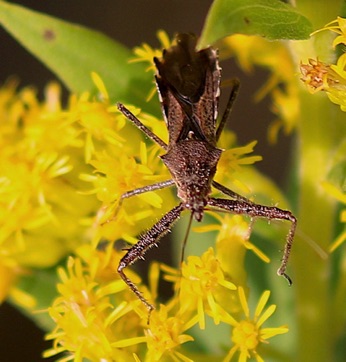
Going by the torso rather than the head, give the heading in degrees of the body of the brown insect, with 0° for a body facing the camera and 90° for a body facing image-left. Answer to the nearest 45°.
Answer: approximately 0°
